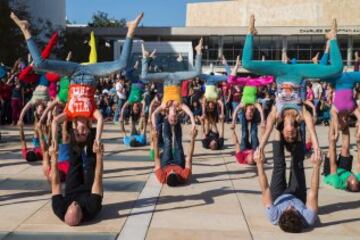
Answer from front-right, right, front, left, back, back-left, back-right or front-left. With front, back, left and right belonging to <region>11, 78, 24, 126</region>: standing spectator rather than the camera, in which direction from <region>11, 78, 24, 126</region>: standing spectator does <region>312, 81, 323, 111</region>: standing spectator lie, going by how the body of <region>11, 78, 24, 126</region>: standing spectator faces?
left

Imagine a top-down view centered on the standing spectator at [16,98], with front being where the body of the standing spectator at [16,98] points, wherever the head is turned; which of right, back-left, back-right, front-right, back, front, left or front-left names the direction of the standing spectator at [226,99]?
left

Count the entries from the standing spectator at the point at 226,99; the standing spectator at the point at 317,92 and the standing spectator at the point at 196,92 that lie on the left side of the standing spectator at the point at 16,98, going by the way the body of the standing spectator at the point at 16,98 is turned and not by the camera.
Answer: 3

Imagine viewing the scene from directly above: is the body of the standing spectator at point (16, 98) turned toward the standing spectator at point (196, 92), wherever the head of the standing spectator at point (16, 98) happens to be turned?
no

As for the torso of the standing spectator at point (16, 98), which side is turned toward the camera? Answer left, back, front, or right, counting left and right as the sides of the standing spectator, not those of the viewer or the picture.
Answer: front
